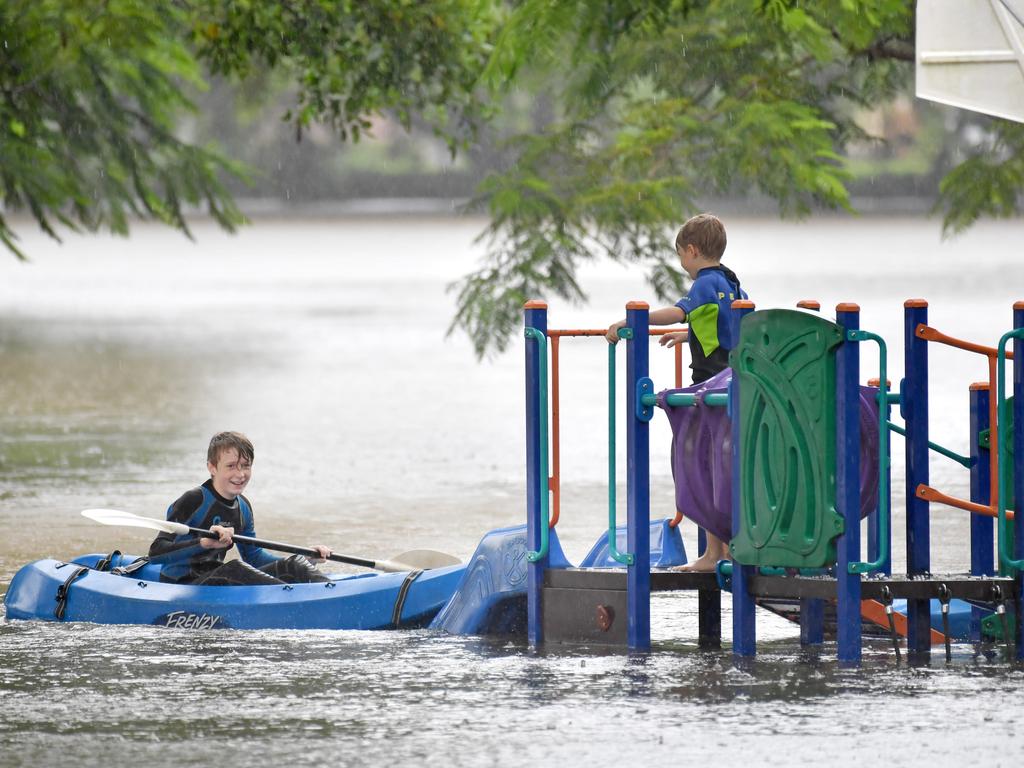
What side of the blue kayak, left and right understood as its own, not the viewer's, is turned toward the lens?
right

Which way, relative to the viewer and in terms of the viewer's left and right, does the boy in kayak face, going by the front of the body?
facing the viewer and to the right of the viewer

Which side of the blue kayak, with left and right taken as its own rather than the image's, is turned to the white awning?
front
